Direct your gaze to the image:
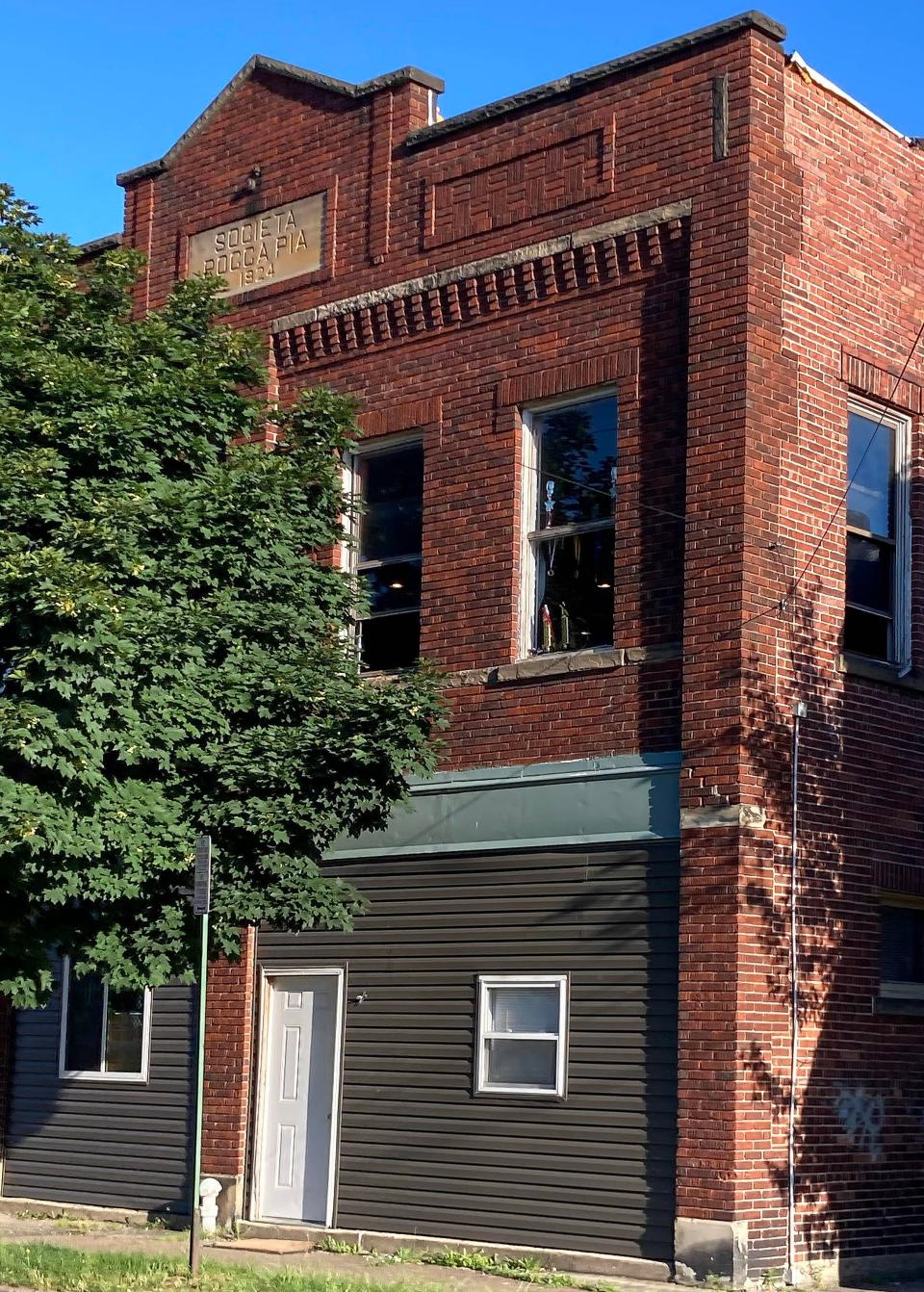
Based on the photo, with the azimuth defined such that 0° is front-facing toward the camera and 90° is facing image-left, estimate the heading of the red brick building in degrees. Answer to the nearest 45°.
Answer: approximately 45°

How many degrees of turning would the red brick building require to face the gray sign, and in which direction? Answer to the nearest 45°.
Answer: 0° — it already faces it
